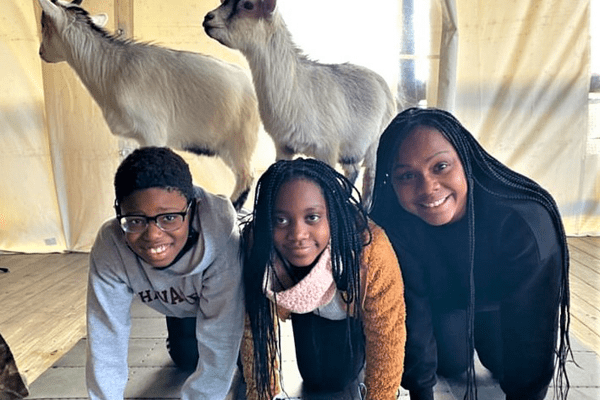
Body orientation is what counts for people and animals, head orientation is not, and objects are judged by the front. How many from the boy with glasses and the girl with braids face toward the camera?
2

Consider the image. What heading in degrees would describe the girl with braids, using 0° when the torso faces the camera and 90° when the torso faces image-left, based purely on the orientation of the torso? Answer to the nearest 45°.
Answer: approximately 0°

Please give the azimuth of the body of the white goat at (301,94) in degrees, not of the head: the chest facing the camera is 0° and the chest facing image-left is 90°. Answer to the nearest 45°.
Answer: approximately 45°

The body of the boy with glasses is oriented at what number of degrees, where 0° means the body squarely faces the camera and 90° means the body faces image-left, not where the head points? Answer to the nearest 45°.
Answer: approximately 0°
